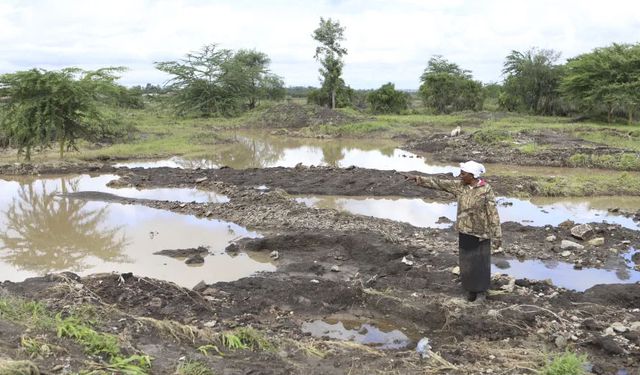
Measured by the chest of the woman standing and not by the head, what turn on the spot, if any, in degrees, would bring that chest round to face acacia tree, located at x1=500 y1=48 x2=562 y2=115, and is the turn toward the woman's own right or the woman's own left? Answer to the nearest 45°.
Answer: approximately 135° to the woman's own right

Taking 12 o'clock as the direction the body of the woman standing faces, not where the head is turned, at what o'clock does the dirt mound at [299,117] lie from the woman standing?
The dirt mound is roughly at 4 o'clock from the woman standing.

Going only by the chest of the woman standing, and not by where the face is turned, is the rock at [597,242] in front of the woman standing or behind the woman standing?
behind

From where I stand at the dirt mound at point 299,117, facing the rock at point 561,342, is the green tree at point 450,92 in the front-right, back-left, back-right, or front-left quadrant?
back-left

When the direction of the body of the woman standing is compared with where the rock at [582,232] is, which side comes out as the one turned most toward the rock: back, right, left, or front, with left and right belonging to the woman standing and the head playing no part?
back

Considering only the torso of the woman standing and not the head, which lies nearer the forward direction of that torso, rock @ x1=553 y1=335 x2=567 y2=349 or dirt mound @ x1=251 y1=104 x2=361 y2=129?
the rock

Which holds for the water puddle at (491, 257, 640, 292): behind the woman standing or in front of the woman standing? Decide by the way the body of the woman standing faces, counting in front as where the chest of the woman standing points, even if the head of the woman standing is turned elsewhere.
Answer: behind

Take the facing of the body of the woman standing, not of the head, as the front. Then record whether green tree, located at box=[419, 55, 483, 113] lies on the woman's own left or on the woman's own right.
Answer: on the woman's own right

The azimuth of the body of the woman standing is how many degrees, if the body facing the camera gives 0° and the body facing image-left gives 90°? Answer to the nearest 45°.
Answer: approximately 45°

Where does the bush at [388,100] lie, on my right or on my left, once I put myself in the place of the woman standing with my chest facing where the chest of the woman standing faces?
on my right
